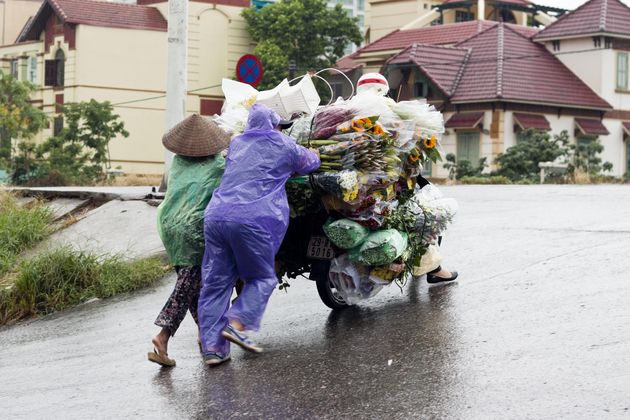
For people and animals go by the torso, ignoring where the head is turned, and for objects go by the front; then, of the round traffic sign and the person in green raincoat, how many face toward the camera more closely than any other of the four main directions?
1

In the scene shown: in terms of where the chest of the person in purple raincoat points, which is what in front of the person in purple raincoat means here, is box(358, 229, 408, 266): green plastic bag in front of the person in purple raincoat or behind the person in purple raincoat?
in front

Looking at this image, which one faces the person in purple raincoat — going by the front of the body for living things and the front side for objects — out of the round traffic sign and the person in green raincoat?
the round traffic sign

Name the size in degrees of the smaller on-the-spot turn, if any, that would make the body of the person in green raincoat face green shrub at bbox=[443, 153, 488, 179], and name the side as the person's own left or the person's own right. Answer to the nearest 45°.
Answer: approximately 45° to the person's own left

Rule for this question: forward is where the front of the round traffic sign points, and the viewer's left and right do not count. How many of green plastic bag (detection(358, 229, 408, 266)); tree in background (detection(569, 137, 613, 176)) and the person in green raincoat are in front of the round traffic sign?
2

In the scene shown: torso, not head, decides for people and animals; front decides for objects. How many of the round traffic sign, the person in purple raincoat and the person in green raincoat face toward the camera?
1

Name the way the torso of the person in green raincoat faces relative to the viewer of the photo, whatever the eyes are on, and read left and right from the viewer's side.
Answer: facing away from the viewer and to the right of the viewer

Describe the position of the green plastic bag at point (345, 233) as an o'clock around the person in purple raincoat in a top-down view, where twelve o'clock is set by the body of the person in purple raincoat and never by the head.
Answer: The green plastic bag is roughly at 12 o'clock from the person in purple raincoat.

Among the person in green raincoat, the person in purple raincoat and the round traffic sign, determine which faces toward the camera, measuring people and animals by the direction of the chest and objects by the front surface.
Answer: the round traffic sign

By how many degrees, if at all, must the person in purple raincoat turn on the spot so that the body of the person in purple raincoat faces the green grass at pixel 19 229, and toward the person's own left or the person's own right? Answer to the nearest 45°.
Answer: approximately 45° to the person's own left

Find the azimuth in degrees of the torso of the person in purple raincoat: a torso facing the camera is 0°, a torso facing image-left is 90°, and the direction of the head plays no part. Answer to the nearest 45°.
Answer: approximately 225°

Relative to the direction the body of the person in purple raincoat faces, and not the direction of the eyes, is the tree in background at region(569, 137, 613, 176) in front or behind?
in front
